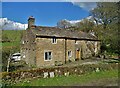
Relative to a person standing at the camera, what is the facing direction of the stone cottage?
facing the viewer and to the right of the viewer
